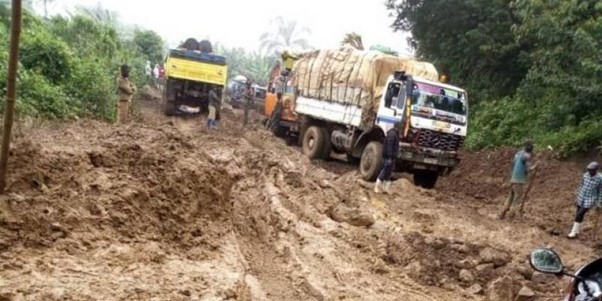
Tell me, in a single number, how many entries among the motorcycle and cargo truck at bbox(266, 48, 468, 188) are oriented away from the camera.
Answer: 1

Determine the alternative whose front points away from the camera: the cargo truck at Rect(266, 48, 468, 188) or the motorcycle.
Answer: the motorcycle

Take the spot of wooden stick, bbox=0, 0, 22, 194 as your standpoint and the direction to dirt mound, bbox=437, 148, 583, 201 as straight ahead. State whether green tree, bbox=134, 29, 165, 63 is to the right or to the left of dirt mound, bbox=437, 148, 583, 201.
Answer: left

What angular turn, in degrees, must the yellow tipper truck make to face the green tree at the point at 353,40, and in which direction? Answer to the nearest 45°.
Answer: approximately 90° to its right

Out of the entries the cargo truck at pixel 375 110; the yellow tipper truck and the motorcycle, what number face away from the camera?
2

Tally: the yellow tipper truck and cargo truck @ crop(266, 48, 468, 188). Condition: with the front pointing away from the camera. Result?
1

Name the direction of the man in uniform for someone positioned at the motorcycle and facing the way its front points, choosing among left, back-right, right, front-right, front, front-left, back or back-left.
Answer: front-left

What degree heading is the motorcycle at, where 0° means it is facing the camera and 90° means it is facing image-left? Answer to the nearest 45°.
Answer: approximately 180°

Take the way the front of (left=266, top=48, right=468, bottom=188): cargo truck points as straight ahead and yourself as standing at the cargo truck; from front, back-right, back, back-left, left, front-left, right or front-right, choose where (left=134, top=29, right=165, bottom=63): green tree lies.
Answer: back

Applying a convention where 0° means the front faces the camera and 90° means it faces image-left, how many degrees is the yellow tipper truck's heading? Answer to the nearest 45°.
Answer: approximately 180°

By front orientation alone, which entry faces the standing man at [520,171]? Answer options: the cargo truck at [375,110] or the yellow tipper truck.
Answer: the cargo truck

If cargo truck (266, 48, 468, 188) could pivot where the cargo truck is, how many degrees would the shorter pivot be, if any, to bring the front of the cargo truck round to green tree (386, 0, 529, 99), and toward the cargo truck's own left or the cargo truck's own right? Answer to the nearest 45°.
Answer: approximately 90° to the cargo truck's own left

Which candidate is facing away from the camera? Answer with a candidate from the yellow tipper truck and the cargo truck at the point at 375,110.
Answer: the yellow tipper truck

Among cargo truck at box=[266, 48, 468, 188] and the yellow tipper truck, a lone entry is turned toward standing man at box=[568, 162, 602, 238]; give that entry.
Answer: the cargo truck

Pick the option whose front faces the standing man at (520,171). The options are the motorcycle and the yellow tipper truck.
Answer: the motorcycle

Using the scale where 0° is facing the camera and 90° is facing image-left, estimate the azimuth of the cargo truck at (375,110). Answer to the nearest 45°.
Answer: approximately 315°

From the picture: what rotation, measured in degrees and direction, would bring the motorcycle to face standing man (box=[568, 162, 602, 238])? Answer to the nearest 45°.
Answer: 0° — it already faces them

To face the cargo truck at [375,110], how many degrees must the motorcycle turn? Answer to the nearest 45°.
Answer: approximately 45° to its left
